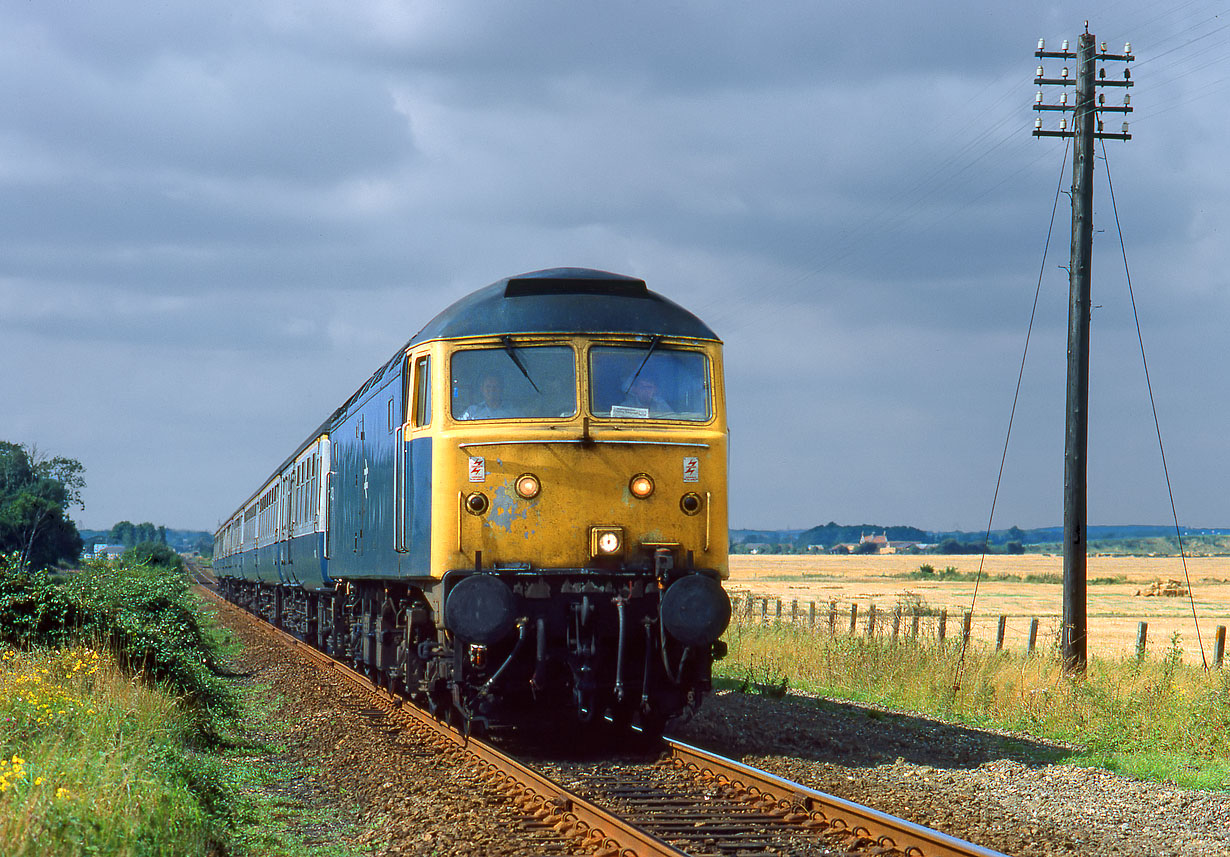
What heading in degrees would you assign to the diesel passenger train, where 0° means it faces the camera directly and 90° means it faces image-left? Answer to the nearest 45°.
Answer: approximately 0°
